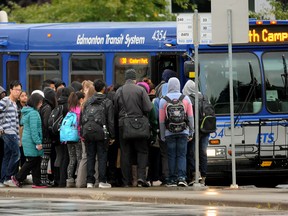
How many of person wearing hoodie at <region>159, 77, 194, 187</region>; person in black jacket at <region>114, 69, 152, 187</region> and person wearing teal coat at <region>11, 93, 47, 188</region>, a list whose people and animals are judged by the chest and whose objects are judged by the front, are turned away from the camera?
2

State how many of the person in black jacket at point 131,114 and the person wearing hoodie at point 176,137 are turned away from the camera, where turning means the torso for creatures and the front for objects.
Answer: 2

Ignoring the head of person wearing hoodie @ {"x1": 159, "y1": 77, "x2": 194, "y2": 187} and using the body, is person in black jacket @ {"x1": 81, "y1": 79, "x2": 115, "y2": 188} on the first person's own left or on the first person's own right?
on the first person's own left

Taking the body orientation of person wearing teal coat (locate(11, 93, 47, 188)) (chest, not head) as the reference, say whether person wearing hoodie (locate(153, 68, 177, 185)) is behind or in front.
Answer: in front

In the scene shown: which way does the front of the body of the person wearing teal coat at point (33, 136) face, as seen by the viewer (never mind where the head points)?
to the viewer's right

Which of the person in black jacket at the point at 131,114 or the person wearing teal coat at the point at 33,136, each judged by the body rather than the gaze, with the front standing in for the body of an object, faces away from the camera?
the person in black jacket

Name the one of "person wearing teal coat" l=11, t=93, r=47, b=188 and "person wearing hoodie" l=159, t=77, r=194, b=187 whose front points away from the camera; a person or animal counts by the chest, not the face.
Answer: "person wearing hoodie" l=159, t=77, r=194, b=187

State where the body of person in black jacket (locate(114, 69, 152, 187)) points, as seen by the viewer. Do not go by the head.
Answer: away from the camera

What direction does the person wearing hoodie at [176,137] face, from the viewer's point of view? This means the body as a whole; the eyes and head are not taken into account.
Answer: away from the camera

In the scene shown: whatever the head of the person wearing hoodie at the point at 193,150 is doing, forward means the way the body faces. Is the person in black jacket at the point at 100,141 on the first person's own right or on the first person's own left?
on the first person's own left

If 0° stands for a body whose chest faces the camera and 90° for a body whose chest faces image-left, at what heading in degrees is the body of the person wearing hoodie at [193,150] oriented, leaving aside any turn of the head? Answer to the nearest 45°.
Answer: approximately 135°

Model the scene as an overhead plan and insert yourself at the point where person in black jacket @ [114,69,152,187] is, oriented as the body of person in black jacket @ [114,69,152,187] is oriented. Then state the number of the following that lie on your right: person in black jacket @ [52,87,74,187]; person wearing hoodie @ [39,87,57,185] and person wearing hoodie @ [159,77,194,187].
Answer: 1
